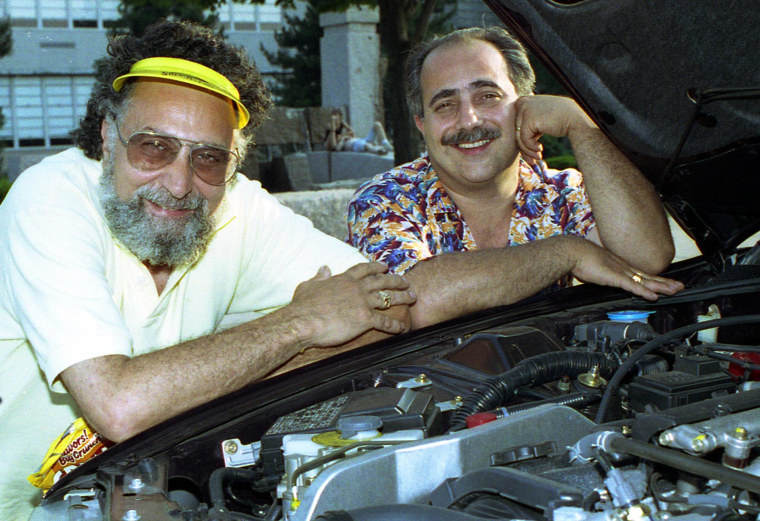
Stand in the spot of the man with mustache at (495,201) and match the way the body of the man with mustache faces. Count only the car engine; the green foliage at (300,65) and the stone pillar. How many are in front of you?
1

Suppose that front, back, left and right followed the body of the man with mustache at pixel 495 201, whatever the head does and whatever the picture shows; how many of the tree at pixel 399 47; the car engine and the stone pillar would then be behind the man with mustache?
2

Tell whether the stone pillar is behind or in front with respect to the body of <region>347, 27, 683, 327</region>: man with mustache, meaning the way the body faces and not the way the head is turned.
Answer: behind

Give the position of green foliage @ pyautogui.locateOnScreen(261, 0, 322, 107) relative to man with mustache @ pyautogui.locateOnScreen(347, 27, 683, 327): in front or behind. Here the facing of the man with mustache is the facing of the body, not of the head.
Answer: behind

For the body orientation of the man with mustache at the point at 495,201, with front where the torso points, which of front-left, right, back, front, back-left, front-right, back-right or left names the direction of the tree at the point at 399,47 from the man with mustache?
back

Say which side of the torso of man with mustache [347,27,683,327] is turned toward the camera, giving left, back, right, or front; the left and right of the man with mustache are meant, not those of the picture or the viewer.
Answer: front

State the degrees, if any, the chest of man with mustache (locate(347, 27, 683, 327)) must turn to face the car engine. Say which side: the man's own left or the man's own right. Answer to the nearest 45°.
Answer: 0° — they already face it

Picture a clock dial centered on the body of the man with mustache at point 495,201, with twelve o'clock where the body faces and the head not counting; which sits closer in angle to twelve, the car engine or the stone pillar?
the car engine

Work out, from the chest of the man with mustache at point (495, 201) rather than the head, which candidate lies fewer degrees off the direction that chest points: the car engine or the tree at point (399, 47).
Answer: the car engine
